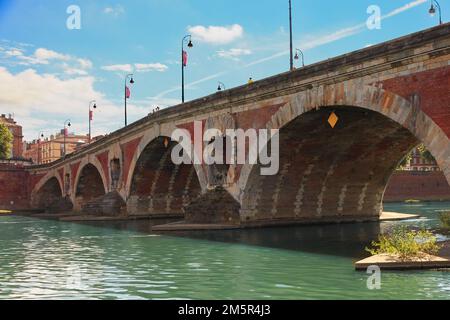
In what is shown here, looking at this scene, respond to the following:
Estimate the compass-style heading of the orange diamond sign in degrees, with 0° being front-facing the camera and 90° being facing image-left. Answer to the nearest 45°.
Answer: approximately 45°
